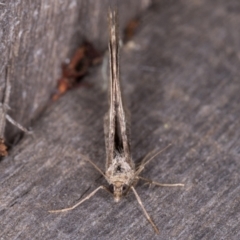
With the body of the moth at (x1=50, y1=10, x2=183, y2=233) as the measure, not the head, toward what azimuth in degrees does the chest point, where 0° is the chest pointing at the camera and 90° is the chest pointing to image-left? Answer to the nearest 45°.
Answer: approximately 0°
